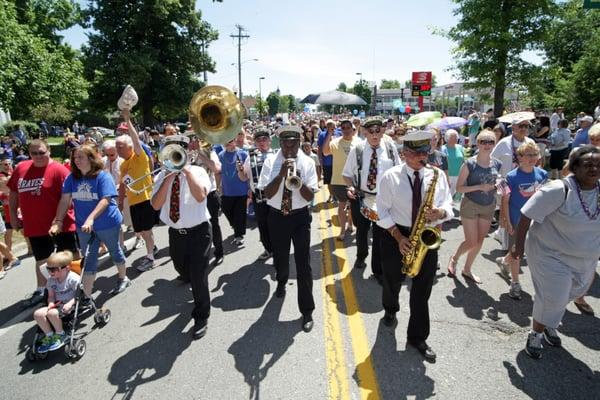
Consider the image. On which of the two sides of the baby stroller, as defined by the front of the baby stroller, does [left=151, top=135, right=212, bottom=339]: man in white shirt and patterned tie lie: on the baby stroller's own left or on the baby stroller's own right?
on the baby stroller's own left

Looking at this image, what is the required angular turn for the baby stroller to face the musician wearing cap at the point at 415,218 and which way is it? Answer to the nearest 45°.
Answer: approximately 90° to its left

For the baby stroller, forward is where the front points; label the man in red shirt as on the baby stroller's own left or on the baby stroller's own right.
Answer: on the baby stroller's own right

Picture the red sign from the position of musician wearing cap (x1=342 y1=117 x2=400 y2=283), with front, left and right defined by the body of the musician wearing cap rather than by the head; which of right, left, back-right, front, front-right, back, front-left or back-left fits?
back

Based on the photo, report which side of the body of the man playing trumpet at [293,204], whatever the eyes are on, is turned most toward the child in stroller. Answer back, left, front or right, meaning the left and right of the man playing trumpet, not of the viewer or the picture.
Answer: right

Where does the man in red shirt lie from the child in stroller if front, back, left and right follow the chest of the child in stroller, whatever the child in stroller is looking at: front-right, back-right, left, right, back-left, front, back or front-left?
back-right
